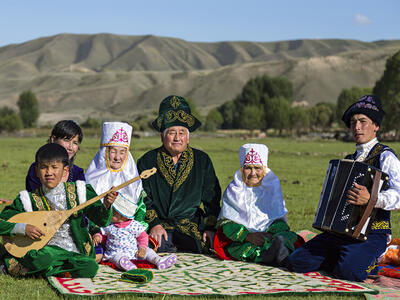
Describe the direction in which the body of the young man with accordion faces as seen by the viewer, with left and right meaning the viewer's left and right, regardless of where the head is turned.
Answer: facing the viewer and to the left of the viewer

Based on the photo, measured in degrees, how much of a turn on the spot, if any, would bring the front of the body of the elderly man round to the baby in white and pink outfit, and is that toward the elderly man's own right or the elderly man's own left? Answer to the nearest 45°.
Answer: approximately 45° to the elderly man's own right

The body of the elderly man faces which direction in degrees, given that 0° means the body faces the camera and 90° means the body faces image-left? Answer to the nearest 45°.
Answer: approximately 0°

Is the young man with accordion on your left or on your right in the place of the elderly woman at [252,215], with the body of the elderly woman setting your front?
on your left

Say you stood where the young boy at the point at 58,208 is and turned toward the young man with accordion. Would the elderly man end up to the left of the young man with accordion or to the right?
left

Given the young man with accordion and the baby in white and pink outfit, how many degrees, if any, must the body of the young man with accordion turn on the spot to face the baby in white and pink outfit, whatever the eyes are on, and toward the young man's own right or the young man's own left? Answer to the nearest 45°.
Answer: approximately 45° to the young man's own right

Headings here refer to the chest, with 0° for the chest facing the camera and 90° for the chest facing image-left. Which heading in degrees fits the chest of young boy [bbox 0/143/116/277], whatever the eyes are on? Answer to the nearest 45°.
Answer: approximately 0°

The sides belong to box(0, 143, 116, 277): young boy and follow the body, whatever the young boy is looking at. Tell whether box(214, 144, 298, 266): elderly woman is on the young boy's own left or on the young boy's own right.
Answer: on the young boy's own left

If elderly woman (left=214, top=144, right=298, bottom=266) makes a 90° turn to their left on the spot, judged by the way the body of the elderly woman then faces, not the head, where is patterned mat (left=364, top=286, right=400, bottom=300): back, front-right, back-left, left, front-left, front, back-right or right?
front-right
